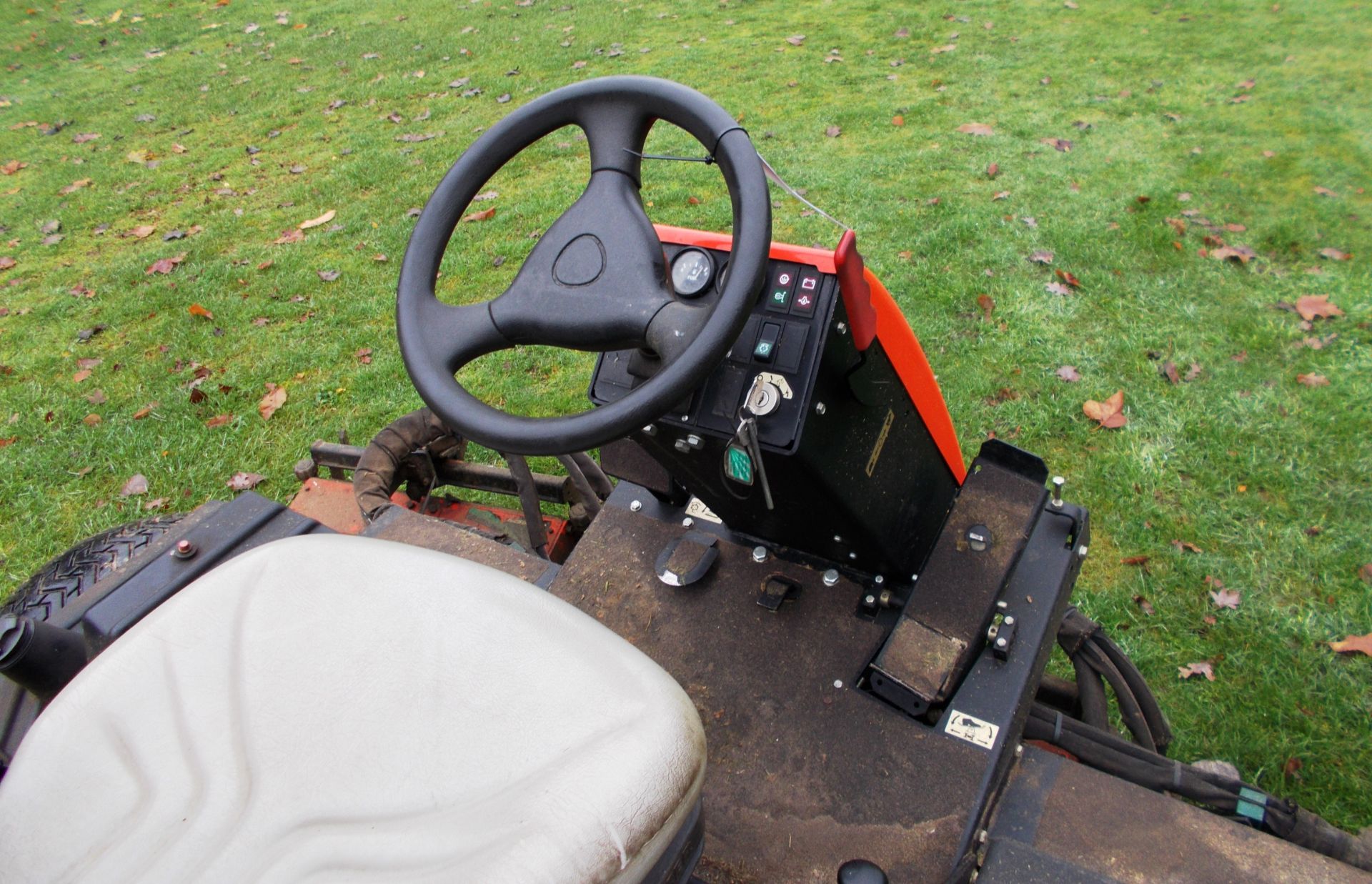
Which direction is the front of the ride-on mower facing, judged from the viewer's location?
facing away from the viewer and to the right of the viewer

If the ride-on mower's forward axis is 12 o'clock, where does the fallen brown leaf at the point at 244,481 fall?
The fallen brown leaf is roughly at 9 o'clock from the ride-on mower.

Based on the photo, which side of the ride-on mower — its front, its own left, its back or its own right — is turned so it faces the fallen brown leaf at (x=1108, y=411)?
front

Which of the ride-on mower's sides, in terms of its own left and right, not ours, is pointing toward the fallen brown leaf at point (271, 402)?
left

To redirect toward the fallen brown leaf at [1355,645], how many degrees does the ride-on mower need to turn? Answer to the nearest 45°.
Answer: approximately 45° to its right

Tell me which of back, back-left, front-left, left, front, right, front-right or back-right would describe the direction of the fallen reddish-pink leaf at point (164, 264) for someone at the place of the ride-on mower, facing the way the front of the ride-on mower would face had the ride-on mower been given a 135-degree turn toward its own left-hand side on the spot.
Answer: front-right

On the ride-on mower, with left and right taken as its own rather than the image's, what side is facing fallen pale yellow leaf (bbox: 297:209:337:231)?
left
